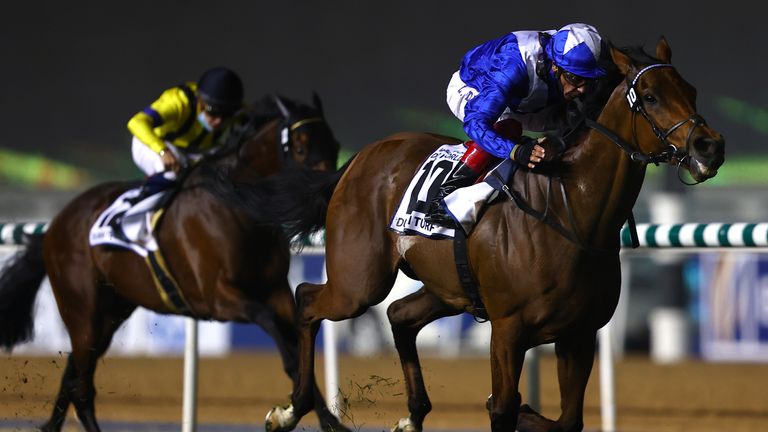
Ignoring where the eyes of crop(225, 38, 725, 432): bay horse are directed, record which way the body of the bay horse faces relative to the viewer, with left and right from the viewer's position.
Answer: facing the viewer and to the right of the viewer

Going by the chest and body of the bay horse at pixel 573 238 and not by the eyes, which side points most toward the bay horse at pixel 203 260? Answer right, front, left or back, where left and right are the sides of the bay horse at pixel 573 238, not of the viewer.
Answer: back
